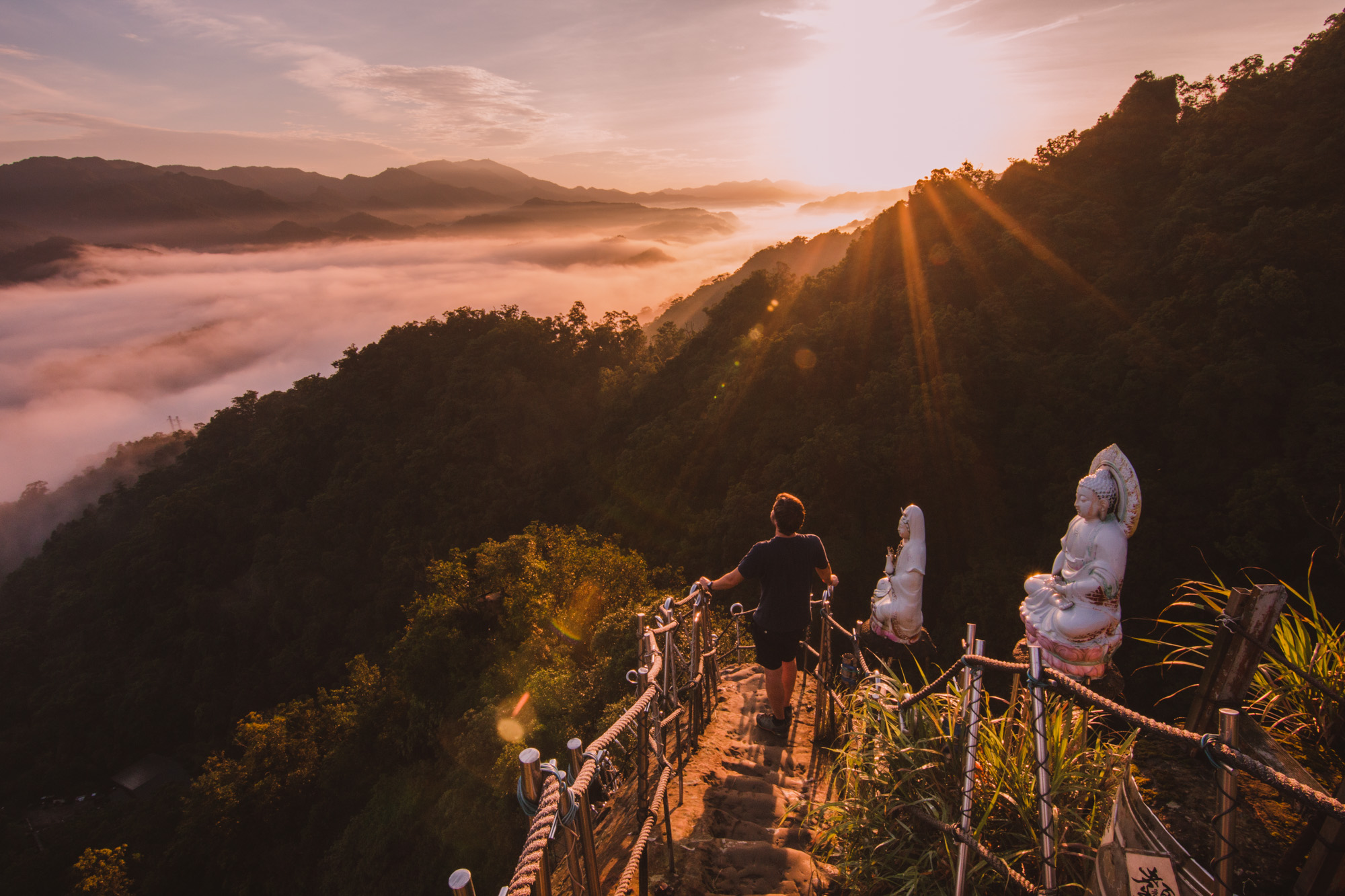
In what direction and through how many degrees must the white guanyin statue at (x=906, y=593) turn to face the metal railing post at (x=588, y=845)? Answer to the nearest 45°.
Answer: approximately 90° to its left

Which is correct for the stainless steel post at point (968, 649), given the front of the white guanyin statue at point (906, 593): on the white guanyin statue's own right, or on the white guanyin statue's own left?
on the white guanyin statue's own left

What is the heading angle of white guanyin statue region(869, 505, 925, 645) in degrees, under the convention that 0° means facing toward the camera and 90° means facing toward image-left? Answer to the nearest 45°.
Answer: approximately 90°

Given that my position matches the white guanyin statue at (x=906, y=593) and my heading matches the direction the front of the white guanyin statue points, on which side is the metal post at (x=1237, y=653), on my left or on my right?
on my left

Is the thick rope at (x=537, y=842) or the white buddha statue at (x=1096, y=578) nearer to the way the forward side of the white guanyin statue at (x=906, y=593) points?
the thick rope
